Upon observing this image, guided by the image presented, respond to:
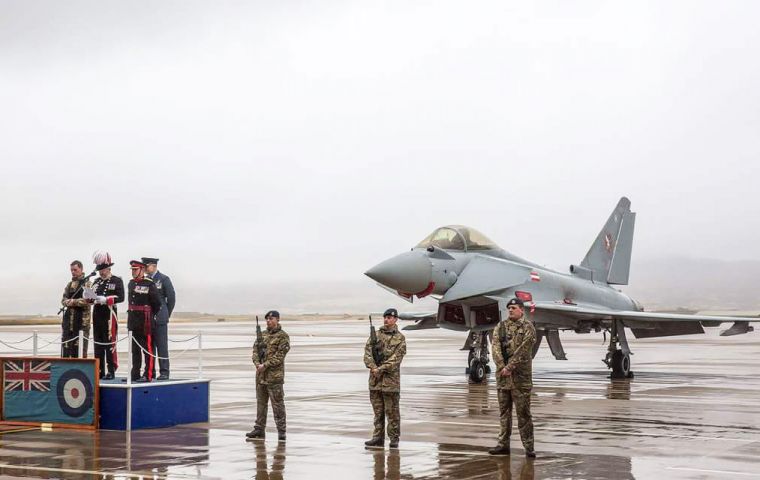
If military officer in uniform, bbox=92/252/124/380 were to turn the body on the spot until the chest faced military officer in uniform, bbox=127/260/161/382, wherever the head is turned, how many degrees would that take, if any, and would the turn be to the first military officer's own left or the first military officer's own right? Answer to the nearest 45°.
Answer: approximately 90° to the first military officer's own left

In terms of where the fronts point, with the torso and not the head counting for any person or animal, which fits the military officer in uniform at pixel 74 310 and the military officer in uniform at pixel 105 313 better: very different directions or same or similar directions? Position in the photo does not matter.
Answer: same or similar directions

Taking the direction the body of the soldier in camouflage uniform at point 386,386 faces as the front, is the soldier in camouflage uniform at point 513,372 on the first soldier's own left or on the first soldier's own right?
on the first soldier's own left

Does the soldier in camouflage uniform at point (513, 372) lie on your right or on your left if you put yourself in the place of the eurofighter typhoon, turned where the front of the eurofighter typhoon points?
on your left

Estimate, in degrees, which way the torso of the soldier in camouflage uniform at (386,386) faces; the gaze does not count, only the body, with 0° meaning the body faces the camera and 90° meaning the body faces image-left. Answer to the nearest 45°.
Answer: approximately 45°

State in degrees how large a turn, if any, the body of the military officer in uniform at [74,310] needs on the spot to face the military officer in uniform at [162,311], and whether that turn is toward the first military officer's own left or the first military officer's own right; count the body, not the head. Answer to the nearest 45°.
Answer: approximately 135° to the first military officer's own left

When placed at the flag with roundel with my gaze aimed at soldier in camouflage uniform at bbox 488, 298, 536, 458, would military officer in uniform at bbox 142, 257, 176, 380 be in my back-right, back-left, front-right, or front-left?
front-left

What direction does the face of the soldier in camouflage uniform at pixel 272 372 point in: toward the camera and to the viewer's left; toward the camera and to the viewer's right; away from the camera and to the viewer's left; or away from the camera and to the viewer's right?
toward the camera and to the viewer's left

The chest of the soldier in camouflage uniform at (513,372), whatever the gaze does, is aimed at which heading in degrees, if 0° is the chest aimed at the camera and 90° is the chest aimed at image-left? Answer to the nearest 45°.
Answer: approximately 45°

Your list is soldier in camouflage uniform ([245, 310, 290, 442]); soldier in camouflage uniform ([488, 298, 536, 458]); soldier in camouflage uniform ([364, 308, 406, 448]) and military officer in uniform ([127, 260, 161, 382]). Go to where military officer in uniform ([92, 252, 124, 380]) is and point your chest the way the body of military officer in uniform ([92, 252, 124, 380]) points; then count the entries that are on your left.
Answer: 4

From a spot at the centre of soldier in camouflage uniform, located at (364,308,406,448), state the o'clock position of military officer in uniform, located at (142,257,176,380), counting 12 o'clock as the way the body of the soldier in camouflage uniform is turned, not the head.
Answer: The military officer in uniform is roughly at 3 o'clock from the soldier in camouflage uniform.

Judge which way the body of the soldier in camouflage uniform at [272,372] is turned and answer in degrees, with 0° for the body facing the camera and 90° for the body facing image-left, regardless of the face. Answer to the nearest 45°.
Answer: approximately 45°

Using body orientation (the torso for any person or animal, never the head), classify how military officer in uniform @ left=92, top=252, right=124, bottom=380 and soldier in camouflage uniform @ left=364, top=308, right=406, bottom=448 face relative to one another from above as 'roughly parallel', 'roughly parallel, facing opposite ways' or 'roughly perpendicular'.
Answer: roughly parallel

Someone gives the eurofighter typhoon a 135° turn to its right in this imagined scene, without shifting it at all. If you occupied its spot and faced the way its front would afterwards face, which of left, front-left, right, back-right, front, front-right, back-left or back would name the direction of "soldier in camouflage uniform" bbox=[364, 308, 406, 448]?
back

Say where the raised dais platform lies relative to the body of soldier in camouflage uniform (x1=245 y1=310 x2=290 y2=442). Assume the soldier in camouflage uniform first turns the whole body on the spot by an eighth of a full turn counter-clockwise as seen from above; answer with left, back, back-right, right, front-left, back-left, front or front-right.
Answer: back-right

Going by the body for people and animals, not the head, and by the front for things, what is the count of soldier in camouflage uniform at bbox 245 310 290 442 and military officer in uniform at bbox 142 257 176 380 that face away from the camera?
0

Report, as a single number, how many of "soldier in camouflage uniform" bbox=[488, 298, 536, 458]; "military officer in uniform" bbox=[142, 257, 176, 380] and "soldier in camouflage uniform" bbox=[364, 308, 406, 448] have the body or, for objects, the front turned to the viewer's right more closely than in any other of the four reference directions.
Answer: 0

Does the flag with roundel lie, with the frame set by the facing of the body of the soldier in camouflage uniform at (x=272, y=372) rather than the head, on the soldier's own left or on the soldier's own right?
on the soldier's own right
